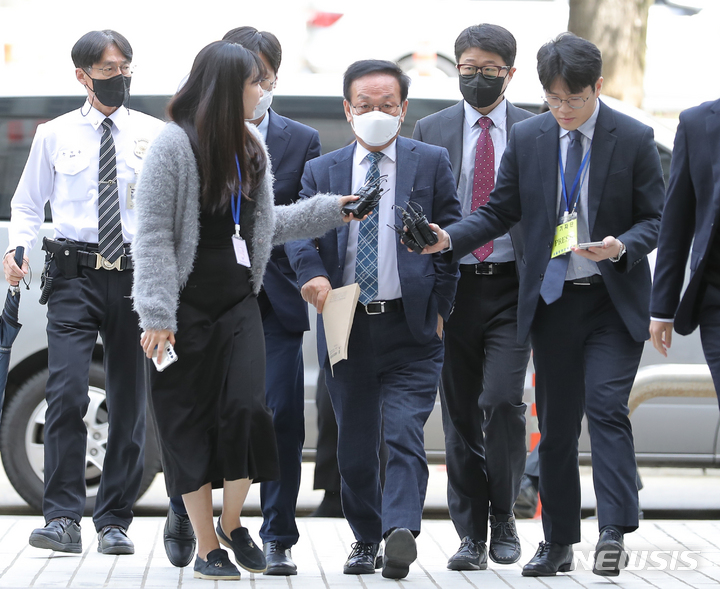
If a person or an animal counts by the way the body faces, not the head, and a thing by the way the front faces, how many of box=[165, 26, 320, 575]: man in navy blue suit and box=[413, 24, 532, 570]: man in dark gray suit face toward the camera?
2

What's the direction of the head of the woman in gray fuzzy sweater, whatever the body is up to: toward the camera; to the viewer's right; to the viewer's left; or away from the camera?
to the viewer's right

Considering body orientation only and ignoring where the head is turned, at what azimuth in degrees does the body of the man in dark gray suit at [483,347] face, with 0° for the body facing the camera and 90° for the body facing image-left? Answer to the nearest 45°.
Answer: approximately 0°

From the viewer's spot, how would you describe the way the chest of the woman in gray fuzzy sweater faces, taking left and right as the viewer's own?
facing the viewer and to the right of the viewer

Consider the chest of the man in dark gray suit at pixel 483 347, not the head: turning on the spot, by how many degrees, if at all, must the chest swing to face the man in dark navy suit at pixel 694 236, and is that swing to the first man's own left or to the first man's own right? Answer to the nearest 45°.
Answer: approximately 45° to the first man's own left

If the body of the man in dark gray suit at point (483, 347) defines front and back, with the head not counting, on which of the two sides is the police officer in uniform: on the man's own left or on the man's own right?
on the man's own right

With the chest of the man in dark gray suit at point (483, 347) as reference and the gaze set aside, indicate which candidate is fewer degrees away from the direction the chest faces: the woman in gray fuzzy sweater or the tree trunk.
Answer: the woman in gray fuzzy sweater

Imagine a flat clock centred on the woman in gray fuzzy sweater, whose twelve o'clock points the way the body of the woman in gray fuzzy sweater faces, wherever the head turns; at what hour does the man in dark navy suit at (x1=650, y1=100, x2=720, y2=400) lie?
The man in dark navy suit is roughly at 11 o'clock from the woman in gray fuzzy sweater.

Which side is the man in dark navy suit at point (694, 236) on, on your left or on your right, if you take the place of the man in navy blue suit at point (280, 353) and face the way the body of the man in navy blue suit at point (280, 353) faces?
on your left

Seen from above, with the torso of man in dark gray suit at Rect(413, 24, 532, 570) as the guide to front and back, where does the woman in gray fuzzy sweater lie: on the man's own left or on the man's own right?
on the man's own right

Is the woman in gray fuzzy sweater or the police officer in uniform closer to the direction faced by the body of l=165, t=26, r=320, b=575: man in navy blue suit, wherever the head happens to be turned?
the woman in gray fuzzy sweater
